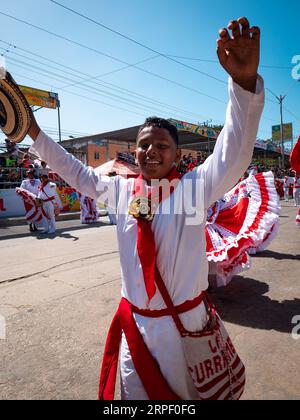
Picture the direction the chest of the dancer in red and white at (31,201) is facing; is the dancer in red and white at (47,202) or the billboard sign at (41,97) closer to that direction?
the dancer in red and white

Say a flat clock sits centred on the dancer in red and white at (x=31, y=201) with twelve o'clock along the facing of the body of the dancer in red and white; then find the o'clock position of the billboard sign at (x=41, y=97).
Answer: The billboard sign is roughly at 6 o'clock from the dancer in red and white.

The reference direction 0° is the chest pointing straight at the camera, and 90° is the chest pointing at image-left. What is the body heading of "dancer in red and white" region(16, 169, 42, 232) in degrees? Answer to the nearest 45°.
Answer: approximately 0°

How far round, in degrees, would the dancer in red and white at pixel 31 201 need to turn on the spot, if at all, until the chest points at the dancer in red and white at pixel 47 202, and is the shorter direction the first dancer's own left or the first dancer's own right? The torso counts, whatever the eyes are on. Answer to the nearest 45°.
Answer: approximately 45° to the first dancer's own left

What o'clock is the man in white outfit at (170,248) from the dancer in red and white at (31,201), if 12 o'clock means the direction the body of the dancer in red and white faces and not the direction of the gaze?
The man in white outfit is roughly at 12 o'clock from the dancer in red and white.

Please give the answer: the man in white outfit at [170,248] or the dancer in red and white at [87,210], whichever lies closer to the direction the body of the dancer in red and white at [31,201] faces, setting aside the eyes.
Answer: the man in white outfit

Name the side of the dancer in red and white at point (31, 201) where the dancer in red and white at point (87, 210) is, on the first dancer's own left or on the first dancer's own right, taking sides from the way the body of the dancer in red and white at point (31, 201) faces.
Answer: on the first dancer's own left
